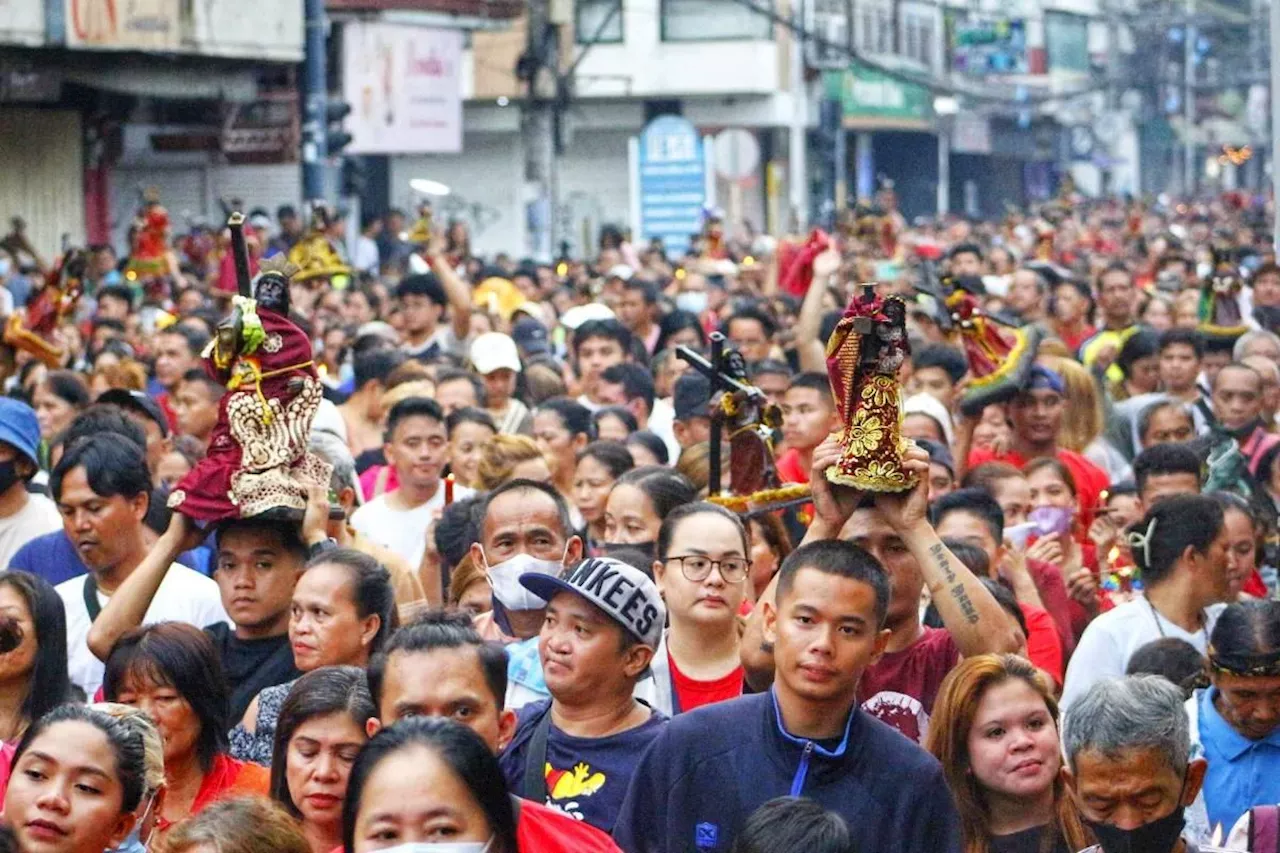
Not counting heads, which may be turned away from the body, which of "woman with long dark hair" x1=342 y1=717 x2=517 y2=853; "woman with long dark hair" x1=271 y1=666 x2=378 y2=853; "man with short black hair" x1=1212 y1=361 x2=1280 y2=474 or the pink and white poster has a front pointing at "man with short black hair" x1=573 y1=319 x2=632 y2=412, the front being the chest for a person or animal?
the pink and white poster

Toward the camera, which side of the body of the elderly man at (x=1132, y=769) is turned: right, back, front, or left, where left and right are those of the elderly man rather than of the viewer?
front

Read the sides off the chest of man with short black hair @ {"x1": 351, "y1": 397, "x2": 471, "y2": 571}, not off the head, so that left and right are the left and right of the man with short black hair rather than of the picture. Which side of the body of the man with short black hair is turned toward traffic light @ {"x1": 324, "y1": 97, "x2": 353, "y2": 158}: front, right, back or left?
back

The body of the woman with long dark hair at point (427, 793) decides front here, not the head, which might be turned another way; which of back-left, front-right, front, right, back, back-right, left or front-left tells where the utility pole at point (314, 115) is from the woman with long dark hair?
back

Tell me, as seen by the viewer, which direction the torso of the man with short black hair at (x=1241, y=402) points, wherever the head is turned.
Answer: toward the camera

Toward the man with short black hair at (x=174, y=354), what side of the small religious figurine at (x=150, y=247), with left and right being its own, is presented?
front

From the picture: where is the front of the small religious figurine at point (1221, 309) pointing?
toward the camera

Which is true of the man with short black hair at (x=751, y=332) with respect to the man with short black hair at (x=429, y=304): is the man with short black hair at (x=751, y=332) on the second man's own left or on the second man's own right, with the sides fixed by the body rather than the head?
on the second man's own left

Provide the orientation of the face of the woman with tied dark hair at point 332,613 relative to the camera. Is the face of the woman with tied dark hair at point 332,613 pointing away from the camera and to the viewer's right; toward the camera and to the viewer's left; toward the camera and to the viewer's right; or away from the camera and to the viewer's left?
toward the camera and to the viewer's left

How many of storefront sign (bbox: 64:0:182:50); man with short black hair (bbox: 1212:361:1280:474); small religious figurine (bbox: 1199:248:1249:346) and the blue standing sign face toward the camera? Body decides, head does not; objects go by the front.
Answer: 4

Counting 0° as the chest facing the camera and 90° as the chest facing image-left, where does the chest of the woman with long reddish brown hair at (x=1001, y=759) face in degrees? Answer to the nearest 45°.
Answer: approximately 0°

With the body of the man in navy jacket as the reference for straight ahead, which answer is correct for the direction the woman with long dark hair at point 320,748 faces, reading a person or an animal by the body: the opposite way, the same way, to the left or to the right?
the same way

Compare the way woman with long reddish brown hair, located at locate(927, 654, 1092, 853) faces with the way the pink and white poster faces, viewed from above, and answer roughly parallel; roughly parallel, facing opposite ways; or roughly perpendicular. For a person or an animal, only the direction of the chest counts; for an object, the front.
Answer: roughly parallel

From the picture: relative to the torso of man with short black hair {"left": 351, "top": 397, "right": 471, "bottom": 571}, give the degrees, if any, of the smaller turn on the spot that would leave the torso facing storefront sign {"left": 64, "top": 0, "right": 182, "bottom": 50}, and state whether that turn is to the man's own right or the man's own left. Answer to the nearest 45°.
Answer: approximately 180°

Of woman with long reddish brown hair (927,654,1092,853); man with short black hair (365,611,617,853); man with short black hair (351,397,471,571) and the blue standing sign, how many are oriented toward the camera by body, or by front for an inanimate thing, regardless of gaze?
4

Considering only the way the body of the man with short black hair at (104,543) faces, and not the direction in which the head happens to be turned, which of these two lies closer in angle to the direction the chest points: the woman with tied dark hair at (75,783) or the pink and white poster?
the woman with tied dark hair

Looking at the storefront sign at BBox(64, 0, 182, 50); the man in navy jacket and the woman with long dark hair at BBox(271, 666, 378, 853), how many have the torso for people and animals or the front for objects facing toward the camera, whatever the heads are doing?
3

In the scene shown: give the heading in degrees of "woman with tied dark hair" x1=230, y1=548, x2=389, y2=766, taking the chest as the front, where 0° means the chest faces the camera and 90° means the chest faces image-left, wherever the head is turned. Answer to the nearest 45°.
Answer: approximately 45°

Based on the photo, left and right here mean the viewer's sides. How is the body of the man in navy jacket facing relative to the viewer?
facing the viewer

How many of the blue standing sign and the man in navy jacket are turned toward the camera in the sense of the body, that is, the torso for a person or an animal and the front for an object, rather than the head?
2
